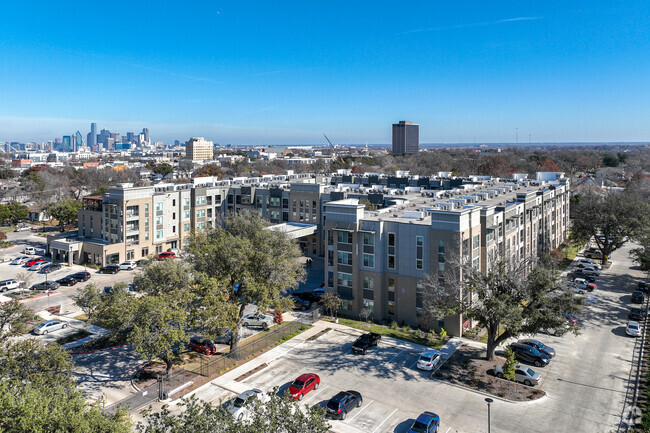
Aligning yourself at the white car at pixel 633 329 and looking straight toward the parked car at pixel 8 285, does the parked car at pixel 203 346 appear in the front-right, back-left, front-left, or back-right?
front-left

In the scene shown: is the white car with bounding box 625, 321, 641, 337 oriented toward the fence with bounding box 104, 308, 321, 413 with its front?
no

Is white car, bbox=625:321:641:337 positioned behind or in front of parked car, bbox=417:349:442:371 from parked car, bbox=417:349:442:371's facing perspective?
in front

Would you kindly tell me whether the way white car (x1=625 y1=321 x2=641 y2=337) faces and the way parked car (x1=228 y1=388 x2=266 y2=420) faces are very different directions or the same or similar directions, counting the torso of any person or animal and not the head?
very different directions

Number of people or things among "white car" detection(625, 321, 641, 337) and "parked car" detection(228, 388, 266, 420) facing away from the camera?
1

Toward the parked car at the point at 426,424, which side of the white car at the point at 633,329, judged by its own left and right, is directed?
back
